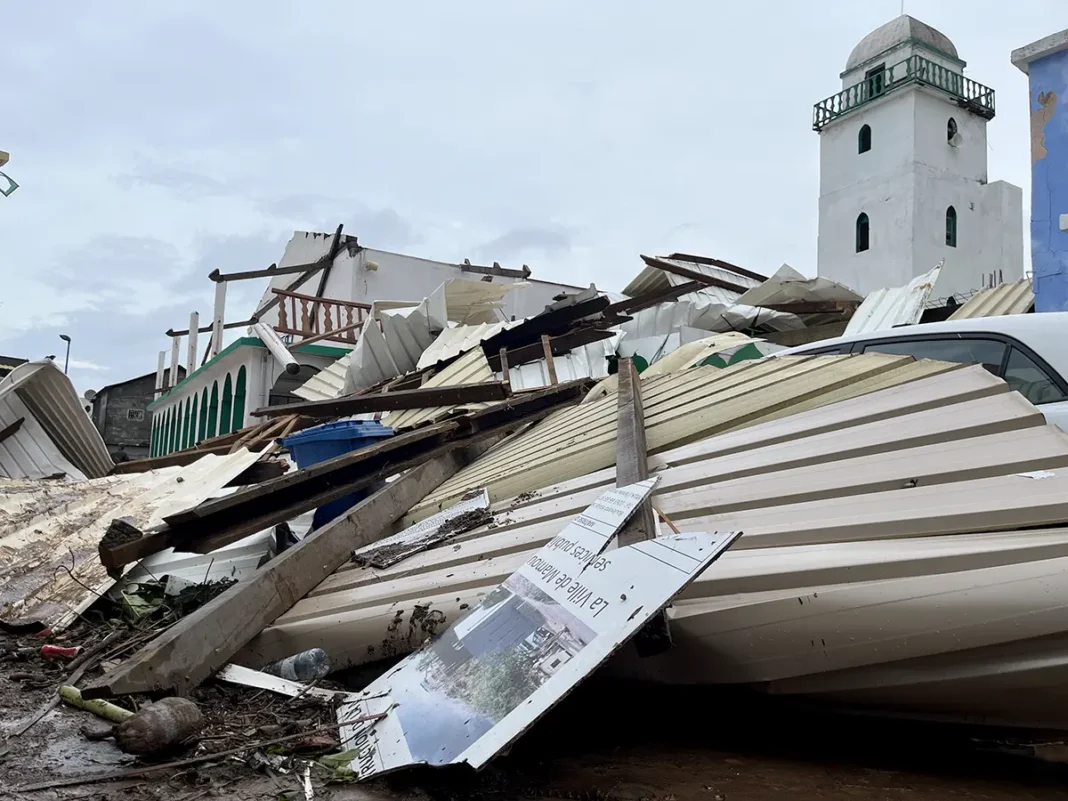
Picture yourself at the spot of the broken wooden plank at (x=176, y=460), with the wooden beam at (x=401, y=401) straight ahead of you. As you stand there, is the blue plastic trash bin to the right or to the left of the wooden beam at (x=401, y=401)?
right
